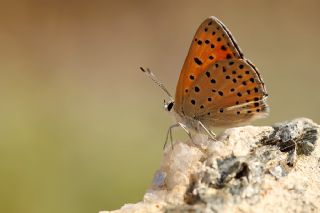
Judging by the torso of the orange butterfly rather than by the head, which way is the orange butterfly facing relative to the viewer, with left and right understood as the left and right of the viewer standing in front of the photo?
facing to the left of the viewer
